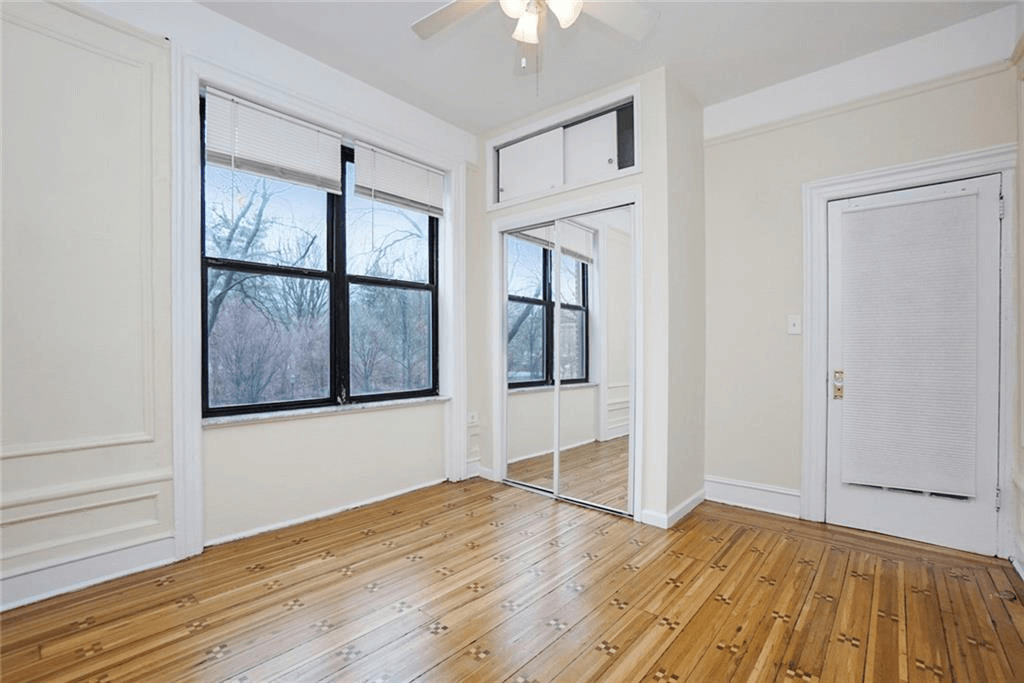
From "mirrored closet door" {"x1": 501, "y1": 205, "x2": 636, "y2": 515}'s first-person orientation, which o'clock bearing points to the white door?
The white door is roughly at 8 o'clock from the mirrored closet door.

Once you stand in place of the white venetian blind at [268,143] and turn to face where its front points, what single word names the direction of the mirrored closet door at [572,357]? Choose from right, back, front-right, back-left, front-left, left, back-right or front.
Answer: front-left

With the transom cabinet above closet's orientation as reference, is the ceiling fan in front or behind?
in front

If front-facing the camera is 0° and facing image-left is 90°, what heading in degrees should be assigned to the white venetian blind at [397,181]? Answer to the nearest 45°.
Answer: approximately 315°

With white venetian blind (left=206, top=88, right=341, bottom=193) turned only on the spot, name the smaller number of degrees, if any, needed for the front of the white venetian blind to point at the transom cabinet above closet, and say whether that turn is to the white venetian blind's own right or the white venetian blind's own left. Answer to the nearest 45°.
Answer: approximately 45° to the white venetian blind's own left

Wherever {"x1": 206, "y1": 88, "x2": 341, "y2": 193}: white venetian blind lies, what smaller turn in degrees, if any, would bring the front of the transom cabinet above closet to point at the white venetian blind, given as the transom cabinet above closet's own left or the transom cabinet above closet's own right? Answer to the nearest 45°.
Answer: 0° — it already faces it

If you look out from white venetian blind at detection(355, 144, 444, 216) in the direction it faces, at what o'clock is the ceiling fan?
The ceiling fan is roughly at 1 o'clock from the white venetian blind.

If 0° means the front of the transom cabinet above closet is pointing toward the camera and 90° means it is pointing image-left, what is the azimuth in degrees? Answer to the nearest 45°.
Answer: approximately 45°
